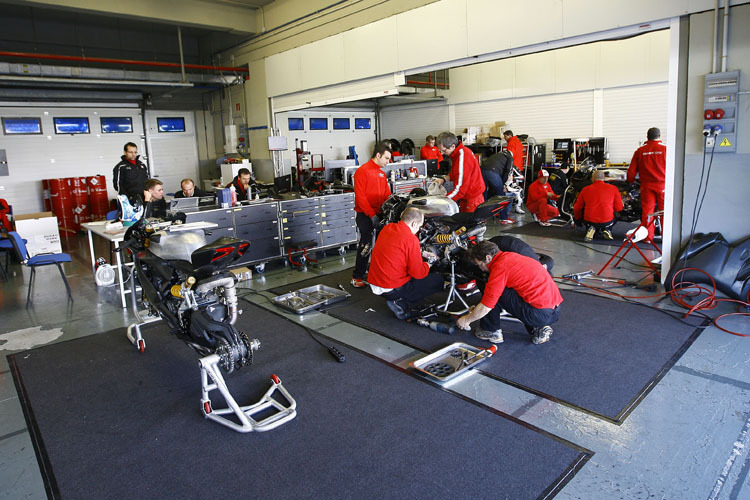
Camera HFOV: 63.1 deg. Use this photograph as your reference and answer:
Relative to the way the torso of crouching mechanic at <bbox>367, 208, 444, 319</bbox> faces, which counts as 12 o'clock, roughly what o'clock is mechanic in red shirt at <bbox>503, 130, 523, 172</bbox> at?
The mechanic in red shirt is roughly at 11 o'clock from the crouching mechanic.

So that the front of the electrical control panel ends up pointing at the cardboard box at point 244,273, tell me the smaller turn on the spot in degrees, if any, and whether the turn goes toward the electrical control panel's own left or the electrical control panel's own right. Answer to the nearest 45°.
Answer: approximately 45° to the electrical control panel's own right

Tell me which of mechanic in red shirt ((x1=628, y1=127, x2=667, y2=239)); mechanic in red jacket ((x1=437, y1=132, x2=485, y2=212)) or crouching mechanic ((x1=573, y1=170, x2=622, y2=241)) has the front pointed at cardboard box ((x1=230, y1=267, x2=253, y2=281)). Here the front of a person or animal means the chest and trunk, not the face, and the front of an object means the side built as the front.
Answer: mechanic in red jacket ((x1=437, y1=132, x2=485, y2=212))

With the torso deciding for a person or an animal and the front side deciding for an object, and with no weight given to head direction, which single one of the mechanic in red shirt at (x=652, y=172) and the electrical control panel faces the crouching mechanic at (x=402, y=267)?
the electrical control panel

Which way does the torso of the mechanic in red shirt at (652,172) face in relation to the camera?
away from the camera

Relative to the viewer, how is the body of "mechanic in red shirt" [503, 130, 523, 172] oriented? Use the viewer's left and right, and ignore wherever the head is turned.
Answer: facing to the left of the viewer

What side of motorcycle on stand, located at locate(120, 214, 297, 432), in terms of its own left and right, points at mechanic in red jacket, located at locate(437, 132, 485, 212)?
right

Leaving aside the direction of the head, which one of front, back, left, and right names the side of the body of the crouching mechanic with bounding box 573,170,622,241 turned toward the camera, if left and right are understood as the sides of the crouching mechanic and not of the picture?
back

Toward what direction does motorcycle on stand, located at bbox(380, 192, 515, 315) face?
to the viewer's left

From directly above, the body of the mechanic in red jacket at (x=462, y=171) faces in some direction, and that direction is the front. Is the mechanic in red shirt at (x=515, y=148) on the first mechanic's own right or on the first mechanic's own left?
on the first mechanic's own right

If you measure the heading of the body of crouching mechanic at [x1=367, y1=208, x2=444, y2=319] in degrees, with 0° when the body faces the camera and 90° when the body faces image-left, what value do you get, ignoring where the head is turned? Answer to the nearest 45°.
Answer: approximately 225°
